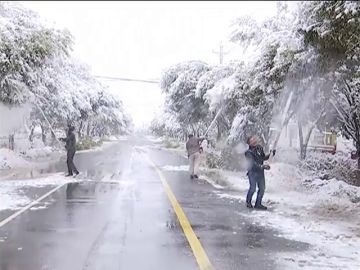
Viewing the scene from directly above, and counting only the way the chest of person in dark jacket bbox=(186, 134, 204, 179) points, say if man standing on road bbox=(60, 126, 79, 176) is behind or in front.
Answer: behind

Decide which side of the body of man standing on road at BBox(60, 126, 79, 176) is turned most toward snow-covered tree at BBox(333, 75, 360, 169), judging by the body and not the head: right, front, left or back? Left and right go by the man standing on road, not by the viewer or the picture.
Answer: back

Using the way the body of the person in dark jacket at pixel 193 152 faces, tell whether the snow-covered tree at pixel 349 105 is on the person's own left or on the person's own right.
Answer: on the person's own right

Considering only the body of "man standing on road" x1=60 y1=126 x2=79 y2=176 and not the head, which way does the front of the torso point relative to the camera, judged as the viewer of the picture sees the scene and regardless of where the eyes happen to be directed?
to the viewer's left

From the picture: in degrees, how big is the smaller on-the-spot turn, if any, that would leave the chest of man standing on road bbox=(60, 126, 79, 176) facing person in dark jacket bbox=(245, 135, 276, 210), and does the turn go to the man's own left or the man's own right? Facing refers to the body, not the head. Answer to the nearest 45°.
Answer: approximately 135° to the man's own left

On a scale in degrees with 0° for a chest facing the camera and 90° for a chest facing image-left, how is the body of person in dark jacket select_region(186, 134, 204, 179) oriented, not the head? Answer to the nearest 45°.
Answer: approximately 225°

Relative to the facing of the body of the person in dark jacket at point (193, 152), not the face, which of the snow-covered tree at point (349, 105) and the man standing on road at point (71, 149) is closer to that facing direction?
the snow-covered tree

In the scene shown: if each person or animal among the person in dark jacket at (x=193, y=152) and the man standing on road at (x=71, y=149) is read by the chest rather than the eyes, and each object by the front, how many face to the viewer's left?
1

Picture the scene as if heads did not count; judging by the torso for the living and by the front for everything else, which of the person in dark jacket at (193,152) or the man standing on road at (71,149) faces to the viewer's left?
the man standing on road

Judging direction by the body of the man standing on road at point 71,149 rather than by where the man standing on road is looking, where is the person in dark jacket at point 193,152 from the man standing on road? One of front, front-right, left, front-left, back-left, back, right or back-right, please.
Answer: back
